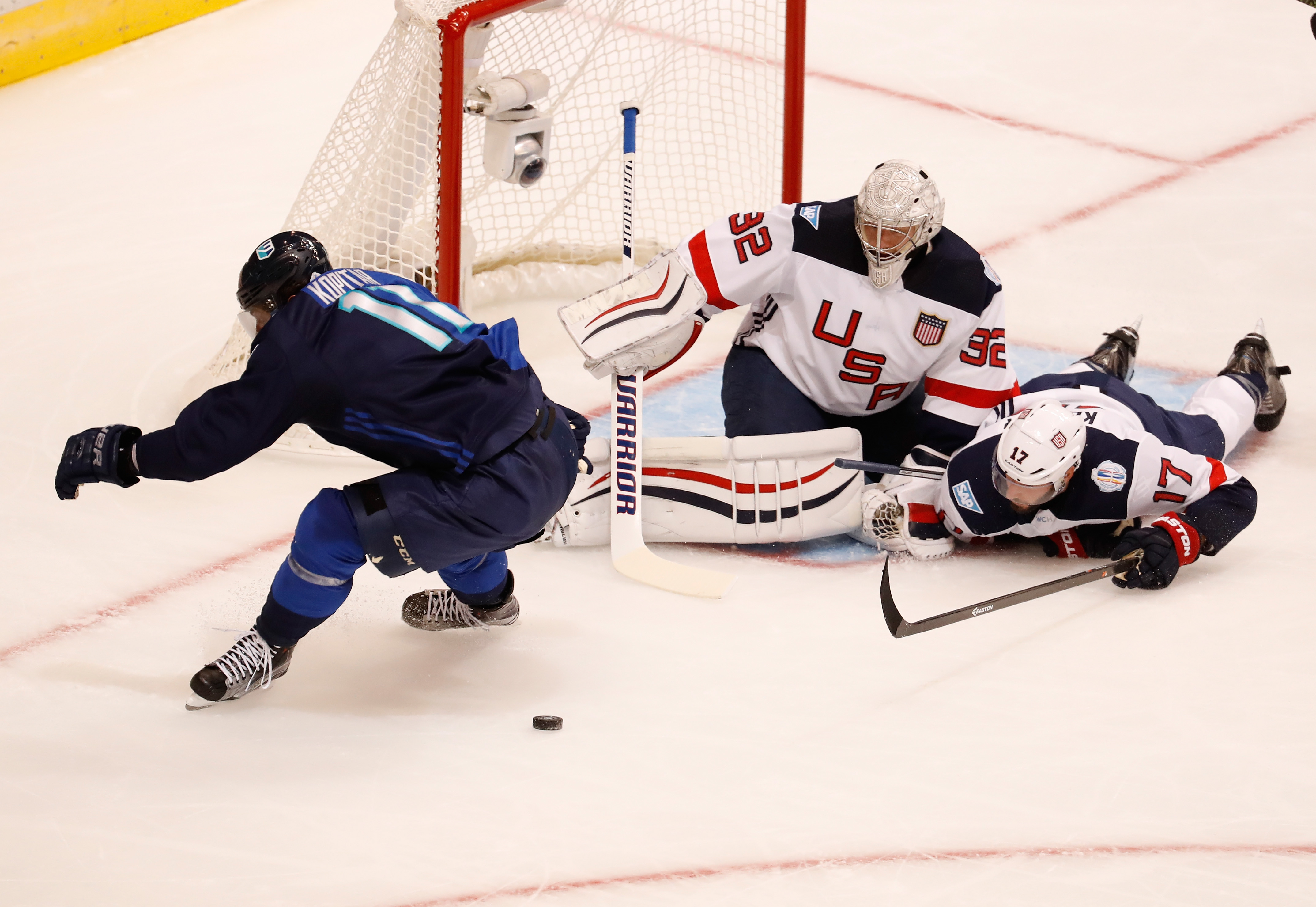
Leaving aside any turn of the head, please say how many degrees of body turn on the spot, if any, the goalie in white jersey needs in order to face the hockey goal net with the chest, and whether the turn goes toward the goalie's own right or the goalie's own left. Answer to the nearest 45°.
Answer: approximately 135° to the goalie's own right

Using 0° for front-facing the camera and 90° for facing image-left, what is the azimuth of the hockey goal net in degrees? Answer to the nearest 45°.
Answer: approximately 315°

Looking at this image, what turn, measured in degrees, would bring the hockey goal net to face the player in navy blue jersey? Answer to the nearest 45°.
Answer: approximately 45° to its right

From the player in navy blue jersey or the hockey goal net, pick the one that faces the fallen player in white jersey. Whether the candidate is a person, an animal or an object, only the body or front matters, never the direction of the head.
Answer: the hockey goal net

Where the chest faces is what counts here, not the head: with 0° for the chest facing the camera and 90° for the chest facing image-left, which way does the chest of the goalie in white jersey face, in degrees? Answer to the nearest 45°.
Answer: approximately 0°

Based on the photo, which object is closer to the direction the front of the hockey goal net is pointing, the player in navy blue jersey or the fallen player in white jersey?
the fallen player in white jersey

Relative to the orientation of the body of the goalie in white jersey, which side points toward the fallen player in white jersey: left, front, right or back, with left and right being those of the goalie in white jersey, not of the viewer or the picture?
left

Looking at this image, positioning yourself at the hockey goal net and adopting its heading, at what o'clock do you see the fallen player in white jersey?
The fallen player in white jersey is roughly at 12 o'clock from the hockey goal net.

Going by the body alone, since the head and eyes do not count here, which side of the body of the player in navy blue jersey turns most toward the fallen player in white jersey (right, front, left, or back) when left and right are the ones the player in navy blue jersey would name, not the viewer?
back

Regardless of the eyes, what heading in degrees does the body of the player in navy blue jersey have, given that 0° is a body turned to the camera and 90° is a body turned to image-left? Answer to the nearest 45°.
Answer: approximately 90°

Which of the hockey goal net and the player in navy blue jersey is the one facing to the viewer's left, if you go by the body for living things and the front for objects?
the player in navy blue jersey

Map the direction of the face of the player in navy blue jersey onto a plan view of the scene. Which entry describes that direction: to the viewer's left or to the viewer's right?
to the viewer's left
